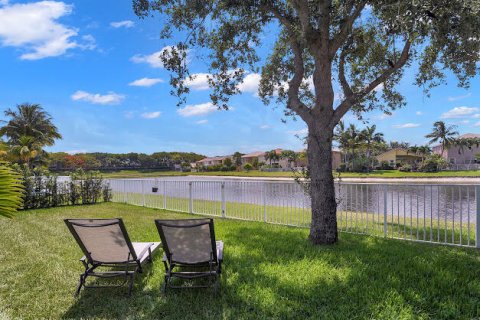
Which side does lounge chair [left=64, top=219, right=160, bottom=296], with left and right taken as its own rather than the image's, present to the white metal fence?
front

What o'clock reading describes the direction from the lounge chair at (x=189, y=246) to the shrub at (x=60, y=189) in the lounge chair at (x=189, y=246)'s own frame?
The shrub is roughly at 11 o'clock from the lounge chair.

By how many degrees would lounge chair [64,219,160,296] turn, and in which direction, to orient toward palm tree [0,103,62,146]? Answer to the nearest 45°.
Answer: approximately 45° to its left

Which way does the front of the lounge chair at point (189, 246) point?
away from the camera

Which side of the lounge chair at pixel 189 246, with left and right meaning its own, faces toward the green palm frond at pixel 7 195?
left

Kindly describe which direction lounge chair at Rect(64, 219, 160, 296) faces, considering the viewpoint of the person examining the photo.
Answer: facing away from the viewer and to the right of the viewer

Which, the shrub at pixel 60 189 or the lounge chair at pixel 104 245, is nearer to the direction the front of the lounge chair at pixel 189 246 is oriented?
the shrub

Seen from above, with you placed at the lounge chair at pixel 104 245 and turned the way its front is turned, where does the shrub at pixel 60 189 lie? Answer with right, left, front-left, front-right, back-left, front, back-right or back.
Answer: front-left

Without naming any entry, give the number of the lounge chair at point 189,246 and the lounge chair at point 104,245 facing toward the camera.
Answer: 0
